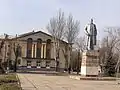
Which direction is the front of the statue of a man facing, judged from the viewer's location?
facing the viewer and to the left of the viewer
